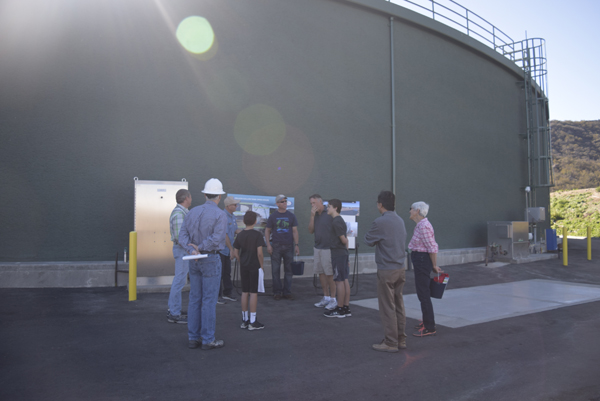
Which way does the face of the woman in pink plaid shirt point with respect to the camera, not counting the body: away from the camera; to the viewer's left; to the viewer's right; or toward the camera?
to the viewer's left

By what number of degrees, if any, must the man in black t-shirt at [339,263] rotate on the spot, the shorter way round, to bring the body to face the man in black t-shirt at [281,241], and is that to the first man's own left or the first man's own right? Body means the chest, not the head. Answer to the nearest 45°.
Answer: approximately 45° to the first man's own right

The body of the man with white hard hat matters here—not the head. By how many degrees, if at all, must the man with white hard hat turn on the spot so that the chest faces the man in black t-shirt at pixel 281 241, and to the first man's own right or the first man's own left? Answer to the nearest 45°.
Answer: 0° — they already face them

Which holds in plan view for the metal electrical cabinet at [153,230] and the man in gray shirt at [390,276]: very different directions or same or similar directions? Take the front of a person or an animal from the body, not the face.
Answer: very different directions

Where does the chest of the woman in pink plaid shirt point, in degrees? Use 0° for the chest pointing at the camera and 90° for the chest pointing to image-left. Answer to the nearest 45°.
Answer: approximately 90°

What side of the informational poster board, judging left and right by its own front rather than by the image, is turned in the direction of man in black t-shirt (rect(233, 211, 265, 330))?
front

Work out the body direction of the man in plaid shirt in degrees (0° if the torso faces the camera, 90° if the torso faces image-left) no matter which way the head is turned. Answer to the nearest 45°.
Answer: approximately 270°

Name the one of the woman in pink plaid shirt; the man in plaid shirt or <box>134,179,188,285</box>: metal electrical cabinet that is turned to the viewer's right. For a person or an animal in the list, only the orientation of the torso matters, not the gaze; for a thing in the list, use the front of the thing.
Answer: the man in plaid shirt

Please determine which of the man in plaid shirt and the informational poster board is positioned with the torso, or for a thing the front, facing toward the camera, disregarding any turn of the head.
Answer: the informational poster board

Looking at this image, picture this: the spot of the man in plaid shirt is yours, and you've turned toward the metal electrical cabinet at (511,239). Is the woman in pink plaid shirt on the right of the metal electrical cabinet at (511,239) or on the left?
right

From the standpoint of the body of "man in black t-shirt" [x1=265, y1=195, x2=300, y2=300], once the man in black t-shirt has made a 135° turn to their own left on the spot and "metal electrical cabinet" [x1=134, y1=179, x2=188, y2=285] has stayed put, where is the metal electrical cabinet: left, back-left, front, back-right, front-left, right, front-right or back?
back-left

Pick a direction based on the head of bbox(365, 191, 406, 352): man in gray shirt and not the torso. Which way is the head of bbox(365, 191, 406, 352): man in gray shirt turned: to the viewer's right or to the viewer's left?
to the viewer's left

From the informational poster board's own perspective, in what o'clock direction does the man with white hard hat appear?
The man with white hard hat is roughly at 12 o'clock from the informational poster board.

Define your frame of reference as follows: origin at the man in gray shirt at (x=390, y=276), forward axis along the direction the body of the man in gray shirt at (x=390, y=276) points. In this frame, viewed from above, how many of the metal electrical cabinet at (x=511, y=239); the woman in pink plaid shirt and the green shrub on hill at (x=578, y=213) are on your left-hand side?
0

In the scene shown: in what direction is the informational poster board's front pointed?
toward the camera

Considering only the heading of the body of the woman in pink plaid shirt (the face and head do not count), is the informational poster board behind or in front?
in front

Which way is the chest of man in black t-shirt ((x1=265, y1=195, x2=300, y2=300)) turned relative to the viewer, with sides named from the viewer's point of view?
facing the viewer

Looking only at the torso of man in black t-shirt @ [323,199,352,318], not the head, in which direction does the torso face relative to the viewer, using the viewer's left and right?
facing to the left of the viewer

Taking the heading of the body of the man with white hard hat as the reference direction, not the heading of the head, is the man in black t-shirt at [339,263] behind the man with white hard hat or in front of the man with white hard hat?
in front
